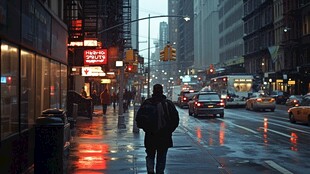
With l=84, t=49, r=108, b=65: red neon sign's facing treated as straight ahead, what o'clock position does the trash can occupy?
The trash can is roughly at 12 o'clock from the red neon sign.

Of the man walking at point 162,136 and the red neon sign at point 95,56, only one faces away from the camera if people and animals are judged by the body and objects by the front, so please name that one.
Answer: the man walking

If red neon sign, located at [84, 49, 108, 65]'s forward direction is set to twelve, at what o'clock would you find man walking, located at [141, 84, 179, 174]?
The man walking is roughly at 12 o'clock from the red neon sign.

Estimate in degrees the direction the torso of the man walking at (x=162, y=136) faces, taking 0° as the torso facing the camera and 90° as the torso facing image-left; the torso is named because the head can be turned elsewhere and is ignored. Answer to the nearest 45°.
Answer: approximately 180°

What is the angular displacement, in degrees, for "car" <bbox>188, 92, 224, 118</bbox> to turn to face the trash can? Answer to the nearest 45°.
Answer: approximately 180°

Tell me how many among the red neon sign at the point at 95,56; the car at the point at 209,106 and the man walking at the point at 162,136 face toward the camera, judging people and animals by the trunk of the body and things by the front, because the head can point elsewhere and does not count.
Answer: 1

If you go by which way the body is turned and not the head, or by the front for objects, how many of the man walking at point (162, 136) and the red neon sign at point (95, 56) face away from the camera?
1

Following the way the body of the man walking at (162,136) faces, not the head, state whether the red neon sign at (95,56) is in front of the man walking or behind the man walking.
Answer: in front

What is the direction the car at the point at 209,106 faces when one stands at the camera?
facing away from the viewer
